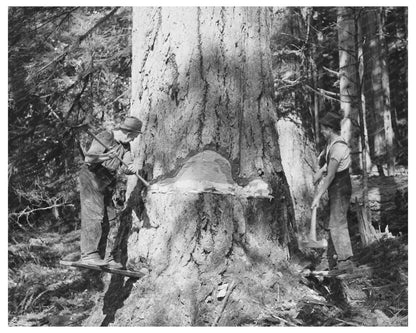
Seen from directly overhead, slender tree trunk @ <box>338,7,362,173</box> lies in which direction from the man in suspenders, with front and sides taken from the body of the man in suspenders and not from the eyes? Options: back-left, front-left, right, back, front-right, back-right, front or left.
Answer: right

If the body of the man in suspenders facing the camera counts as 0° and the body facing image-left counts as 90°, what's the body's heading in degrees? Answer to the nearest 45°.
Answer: approximately 90°

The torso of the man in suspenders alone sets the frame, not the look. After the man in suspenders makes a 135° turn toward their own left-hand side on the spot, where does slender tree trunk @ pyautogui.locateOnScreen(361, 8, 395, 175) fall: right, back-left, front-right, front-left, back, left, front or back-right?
back-left

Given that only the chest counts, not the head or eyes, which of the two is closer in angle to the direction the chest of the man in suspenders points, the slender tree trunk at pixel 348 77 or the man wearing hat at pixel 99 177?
the man wearing hat

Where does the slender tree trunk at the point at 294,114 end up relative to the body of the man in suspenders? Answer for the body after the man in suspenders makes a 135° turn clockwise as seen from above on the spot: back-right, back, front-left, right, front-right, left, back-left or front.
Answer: front-left

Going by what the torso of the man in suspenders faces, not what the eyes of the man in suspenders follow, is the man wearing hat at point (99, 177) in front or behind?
in front

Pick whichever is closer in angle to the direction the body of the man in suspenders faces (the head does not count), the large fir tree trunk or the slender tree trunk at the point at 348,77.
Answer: the large fir tree trunk

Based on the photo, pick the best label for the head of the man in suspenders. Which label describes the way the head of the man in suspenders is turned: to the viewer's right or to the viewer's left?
to the viewer's left
